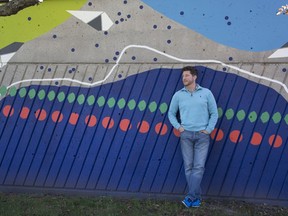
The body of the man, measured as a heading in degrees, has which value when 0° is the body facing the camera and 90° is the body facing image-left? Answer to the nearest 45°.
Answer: approximately 0°
